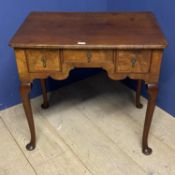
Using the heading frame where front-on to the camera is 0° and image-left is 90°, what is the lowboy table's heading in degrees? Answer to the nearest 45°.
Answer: approximately 0°
